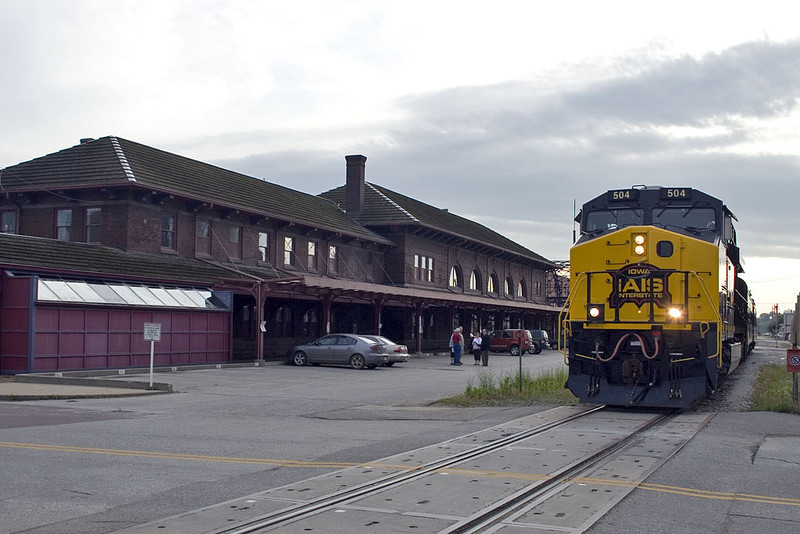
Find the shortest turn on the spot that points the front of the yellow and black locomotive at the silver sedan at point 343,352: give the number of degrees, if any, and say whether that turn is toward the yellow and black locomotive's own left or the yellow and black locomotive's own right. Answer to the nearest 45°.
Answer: approximately 135° to the yellow and black locomotive's own right

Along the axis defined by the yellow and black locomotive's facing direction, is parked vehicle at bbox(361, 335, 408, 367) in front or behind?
behind

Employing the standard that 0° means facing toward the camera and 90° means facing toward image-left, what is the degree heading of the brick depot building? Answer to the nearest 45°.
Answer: approximately 315°

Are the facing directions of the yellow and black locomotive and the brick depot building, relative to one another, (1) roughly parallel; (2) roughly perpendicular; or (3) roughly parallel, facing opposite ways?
roughly perpendicular

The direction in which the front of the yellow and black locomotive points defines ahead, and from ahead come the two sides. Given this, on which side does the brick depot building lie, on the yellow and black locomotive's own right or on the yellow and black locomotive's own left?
on the yellow and black locomotive's own right

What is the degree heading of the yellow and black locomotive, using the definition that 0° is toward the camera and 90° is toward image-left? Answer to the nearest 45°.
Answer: approximately 0°
